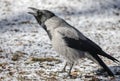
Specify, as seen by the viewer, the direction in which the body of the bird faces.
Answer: to the viewer's left
